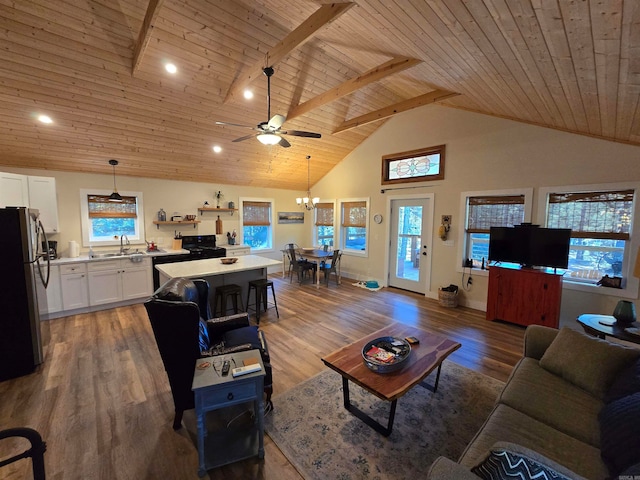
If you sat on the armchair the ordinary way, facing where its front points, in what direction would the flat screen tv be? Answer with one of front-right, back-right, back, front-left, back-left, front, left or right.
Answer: front

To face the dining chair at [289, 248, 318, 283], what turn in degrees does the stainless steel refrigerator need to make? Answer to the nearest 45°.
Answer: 0° — it already faces it

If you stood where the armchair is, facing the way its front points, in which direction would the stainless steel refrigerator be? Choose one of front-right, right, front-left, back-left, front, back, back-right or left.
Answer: back-left

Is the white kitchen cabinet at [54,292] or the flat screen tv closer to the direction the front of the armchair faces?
the flat screen tv

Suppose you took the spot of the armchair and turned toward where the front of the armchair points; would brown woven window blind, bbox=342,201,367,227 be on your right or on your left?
on your left

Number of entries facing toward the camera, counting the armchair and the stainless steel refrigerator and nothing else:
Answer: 0

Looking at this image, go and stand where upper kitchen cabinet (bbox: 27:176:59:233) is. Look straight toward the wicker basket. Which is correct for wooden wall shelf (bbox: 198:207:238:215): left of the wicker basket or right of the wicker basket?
left

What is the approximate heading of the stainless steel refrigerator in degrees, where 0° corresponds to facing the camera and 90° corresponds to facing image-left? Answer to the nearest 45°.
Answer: approximately 270°

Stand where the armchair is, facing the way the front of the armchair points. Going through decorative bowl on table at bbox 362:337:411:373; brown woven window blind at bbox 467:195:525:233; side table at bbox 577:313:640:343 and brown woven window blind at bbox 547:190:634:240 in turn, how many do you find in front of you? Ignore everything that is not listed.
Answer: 4

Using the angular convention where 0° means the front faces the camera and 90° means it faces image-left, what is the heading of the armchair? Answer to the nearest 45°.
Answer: approximately 270°

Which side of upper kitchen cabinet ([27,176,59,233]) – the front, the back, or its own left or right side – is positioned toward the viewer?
front
